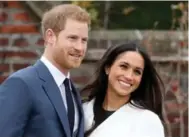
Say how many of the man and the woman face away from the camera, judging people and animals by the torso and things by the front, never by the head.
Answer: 0

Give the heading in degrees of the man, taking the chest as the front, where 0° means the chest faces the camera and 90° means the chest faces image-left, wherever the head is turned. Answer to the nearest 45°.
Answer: approximately 315°
